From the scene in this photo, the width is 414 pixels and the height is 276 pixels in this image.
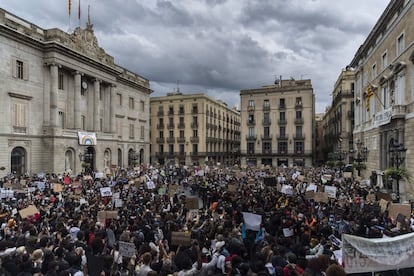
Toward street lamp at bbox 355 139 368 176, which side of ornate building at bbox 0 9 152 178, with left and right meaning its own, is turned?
front

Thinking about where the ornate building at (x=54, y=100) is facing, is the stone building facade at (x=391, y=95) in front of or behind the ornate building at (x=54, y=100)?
in front

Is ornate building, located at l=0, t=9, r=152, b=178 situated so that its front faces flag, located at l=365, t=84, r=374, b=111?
yes

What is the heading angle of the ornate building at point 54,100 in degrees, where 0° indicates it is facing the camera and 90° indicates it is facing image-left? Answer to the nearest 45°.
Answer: approximately 315°
